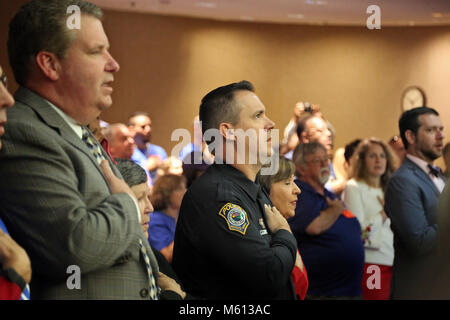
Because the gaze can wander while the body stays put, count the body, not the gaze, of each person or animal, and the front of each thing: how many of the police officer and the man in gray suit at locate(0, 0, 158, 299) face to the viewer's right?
2

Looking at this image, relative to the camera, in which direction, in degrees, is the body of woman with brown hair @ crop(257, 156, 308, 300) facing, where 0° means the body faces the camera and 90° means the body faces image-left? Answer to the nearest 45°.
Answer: approximately 270°

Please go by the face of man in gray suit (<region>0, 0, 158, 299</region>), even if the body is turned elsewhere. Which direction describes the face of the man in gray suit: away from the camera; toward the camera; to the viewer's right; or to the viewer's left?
to the viewer's right
